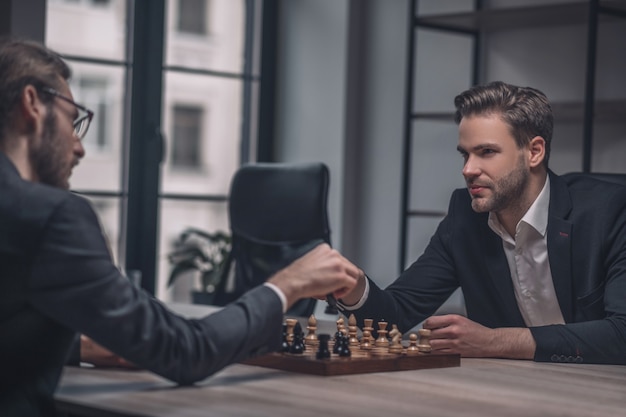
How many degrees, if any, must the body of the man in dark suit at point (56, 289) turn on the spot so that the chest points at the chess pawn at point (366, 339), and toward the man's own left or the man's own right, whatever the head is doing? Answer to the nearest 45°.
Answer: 0° — they already face it

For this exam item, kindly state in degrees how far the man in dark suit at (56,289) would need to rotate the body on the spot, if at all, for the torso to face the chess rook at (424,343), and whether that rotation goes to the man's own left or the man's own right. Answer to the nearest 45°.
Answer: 0° — they already face it

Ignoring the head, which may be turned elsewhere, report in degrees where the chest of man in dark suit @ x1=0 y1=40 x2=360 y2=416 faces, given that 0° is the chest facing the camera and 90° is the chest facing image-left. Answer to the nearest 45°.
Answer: approximately 225°

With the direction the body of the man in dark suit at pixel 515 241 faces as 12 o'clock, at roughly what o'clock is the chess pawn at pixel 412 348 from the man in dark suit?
The chess pawn is roughly at 11 o'clock from the man in dark suit.

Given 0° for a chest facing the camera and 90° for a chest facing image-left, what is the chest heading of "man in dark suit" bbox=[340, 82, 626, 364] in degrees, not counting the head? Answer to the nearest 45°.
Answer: approximately 45°

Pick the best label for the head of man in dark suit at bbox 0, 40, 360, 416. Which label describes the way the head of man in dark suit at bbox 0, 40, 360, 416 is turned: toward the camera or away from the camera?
away from the camera
